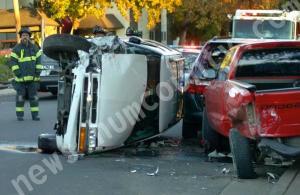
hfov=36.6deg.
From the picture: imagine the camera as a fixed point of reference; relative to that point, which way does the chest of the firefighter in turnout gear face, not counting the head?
toward the camera

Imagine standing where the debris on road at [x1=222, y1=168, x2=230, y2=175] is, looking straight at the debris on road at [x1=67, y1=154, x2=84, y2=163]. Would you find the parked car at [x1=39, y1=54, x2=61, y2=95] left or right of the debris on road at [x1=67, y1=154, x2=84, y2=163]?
right

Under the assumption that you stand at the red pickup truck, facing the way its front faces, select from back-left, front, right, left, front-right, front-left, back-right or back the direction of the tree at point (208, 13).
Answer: front-right

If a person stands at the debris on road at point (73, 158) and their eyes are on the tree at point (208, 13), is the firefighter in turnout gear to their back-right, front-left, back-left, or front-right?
front-left

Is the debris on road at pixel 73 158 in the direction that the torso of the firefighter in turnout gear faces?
yes

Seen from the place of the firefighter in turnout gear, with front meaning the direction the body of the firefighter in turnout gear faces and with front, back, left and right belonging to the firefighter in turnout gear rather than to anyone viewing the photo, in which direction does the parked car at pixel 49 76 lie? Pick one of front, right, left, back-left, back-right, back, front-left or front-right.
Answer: back

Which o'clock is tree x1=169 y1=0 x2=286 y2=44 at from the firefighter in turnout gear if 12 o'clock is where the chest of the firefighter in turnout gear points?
The tree is roughly at 7 o'clock from the firefighter in turnout gear.

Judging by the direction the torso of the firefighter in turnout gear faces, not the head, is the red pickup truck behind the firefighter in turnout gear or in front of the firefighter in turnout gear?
in front

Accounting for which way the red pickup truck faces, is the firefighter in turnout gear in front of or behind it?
in front

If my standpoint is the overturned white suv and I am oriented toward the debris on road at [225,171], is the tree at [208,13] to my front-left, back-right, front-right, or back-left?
back-left

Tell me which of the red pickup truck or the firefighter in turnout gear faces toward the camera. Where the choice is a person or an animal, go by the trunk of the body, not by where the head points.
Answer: the firefighter in turnout gear

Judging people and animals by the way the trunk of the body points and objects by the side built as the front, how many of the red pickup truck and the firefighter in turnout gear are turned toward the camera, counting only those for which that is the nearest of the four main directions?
1

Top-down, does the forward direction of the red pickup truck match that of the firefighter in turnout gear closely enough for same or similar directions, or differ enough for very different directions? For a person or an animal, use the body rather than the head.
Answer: very different directions

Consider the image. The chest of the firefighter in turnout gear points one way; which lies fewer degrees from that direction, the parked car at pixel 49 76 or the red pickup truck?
the red pickup truck

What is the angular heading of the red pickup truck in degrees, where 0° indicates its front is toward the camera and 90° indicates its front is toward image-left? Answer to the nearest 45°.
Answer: approximately 135°
